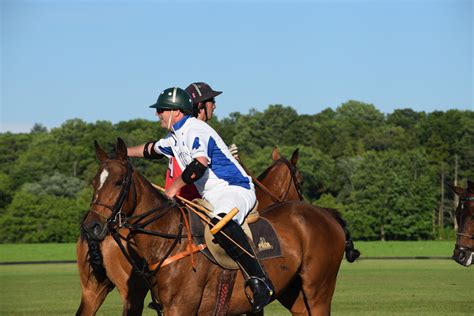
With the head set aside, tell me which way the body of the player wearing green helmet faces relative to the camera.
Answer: to the viewer's left

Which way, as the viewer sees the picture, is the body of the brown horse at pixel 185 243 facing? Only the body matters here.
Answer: to the viewer's left

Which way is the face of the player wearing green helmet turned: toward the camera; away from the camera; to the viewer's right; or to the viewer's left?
to the viewer's left
